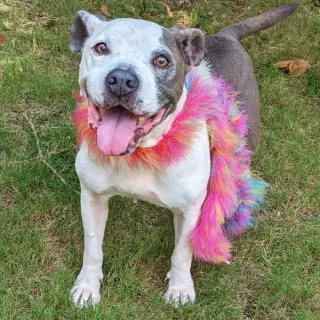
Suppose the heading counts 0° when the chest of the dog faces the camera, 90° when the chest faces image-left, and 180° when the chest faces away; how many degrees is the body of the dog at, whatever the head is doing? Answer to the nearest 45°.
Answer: approximately 45°

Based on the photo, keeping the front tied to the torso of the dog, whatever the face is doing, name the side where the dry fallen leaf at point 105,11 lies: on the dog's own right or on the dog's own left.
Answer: on the dog's own right
